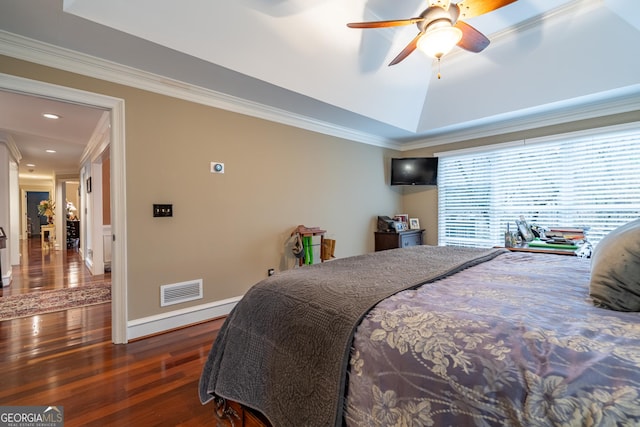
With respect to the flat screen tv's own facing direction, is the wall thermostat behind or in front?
in front

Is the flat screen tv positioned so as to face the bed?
yes

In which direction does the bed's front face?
to the viewer's left

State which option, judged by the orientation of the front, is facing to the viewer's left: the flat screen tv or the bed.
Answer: the bed

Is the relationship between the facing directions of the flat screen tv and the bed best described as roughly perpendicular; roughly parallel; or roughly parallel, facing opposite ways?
roughly perpendicular

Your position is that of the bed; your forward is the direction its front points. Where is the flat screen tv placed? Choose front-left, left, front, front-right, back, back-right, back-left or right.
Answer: right

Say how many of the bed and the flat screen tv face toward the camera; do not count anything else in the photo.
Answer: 1

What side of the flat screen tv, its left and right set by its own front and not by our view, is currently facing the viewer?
front

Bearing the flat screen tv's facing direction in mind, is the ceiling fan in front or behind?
in front

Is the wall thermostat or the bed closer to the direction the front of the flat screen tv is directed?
the bed

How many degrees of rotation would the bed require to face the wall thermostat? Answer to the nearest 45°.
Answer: approximately 45° to its right
